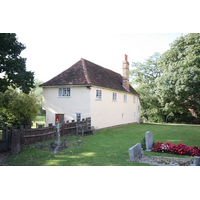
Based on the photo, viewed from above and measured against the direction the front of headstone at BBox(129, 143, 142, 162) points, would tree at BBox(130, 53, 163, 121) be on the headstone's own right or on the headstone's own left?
on the headstone's own left

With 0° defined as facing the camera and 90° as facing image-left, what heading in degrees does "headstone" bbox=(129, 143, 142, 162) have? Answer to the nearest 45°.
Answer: approximately 315°

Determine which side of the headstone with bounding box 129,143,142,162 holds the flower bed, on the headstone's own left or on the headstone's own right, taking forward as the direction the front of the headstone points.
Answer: on the headstone's own left
